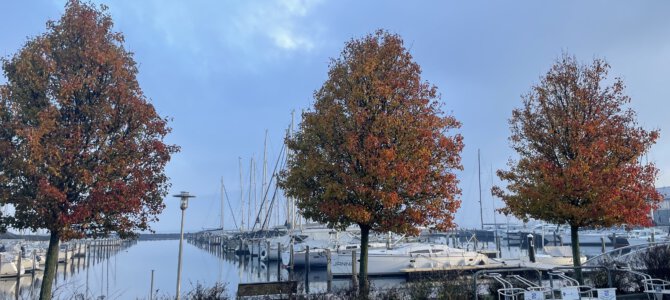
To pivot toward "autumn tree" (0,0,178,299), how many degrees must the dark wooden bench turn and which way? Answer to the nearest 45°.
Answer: approximately 90° to its left

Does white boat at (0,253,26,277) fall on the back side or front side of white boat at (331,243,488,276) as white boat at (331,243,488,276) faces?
on the back side

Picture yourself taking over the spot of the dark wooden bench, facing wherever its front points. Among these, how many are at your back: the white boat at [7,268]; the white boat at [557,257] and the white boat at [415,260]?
0

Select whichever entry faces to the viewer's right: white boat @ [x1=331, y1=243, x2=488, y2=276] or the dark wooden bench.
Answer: the white boat

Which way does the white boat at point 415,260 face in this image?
to the viewer's right

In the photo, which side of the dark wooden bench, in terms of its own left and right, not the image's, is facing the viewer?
back
